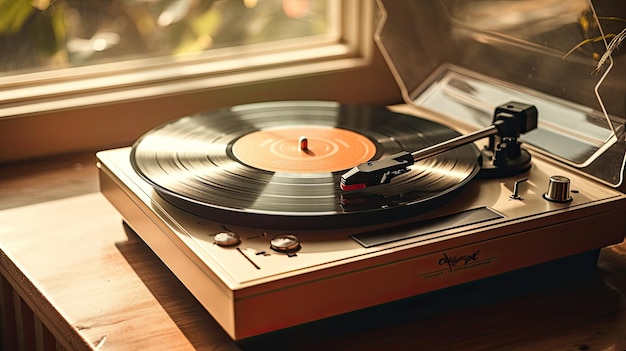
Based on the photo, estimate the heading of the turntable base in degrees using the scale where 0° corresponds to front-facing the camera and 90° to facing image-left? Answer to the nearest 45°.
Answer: approximately 315°
